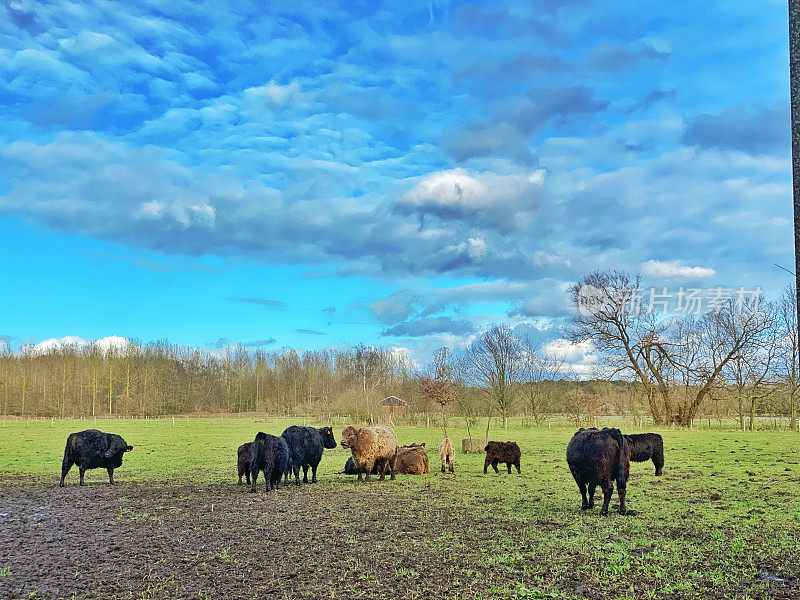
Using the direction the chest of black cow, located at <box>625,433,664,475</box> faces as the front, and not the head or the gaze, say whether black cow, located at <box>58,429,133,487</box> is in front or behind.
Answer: in front

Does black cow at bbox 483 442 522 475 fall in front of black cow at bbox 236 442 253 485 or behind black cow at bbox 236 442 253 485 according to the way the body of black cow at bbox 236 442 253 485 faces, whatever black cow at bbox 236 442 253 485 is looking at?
in front

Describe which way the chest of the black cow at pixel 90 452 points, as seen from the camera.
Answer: to the viewer's right

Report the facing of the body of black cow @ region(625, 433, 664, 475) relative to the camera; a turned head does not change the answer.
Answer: to the viewer's left

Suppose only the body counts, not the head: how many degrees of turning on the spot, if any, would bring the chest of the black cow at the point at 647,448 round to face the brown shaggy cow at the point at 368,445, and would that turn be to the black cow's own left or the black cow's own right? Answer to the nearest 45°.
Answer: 0° — it already faces it
